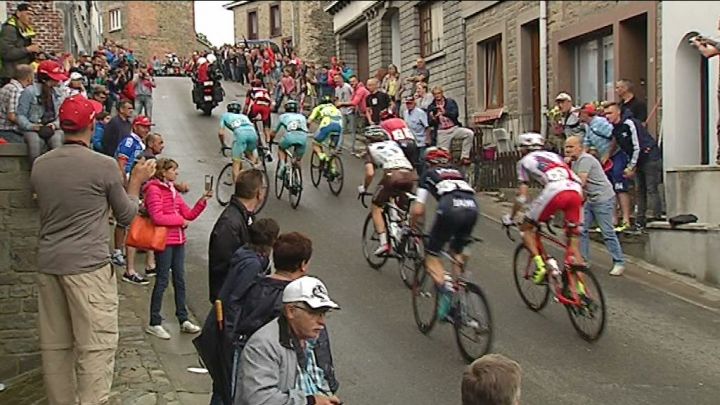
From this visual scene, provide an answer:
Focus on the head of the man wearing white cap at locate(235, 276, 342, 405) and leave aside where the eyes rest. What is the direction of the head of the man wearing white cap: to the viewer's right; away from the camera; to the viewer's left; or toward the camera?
to the viewer's right

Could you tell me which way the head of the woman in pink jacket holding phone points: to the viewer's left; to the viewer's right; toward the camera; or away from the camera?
to the viewer's right

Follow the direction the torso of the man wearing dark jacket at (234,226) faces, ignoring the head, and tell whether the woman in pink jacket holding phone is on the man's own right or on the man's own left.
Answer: on the man's own left

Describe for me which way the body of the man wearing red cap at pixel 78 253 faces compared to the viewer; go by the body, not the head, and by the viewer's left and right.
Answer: facing away from the viewer and to the right of the viewer

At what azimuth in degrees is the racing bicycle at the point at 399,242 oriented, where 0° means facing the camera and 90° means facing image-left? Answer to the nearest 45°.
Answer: approximately 135°

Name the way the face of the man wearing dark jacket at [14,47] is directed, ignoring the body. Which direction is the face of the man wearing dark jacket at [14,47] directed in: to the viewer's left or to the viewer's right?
to the viewer's right

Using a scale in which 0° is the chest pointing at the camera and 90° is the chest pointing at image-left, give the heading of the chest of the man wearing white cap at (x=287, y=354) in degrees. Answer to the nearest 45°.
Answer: approximately 315°
